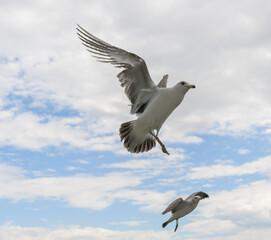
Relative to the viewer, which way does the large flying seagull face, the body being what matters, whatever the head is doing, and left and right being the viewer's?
facing to the right of the viewer
